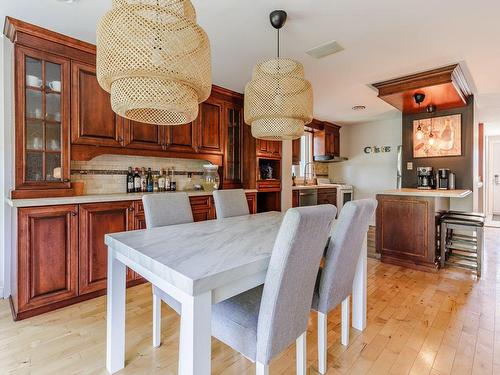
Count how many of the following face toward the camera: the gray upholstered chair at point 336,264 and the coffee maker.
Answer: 1

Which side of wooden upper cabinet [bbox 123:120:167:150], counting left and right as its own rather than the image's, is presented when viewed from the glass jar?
left

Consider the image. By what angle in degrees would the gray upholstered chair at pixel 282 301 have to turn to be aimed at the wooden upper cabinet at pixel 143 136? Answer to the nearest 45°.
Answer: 0° — it already faces it

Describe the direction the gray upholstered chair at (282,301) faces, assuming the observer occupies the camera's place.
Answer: facing away from the viewer and to the left of the viewer

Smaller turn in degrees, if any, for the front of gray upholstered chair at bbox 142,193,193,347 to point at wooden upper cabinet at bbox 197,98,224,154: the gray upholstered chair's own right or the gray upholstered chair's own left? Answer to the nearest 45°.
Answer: approximately 135° to the gray upholstered chair's own left

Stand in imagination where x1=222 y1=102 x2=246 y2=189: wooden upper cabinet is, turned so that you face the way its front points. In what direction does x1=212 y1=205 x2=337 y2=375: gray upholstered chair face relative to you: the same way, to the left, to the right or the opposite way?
the opposite way

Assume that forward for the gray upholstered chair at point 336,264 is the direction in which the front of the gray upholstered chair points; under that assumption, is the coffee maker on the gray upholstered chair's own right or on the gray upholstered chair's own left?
on the gray upholstered chair's own right
